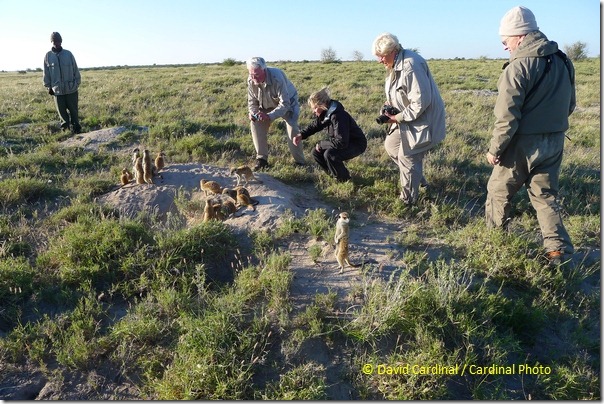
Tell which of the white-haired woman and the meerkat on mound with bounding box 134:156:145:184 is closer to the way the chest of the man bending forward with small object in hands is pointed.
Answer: the meerkat on mound

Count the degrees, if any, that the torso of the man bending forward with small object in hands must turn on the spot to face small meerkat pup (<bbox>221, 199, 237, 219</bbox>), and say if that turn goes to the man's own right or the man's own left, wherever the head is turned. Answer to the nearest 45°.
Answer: approximately 45° to the man's own left

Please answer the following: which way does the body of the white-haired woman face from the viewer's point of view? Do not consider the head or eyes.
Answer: to the viewer's left

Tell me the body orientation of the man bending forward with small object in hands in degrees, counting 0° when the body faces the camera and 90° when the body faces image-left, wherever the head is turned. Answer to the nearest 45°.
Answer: approximately 45°

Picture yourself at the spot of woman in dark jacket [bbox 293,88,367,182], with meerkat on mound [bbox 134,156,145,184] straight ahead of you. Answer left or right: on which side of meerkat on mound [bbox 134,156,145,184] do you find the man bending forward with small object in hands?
right

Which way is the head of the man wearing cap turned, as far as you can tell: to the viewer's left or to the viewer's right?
to the viewer's left

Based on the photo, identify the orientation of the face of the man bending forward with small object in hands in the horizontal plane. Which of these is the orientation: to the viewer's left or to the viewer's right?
to the viewer's left
